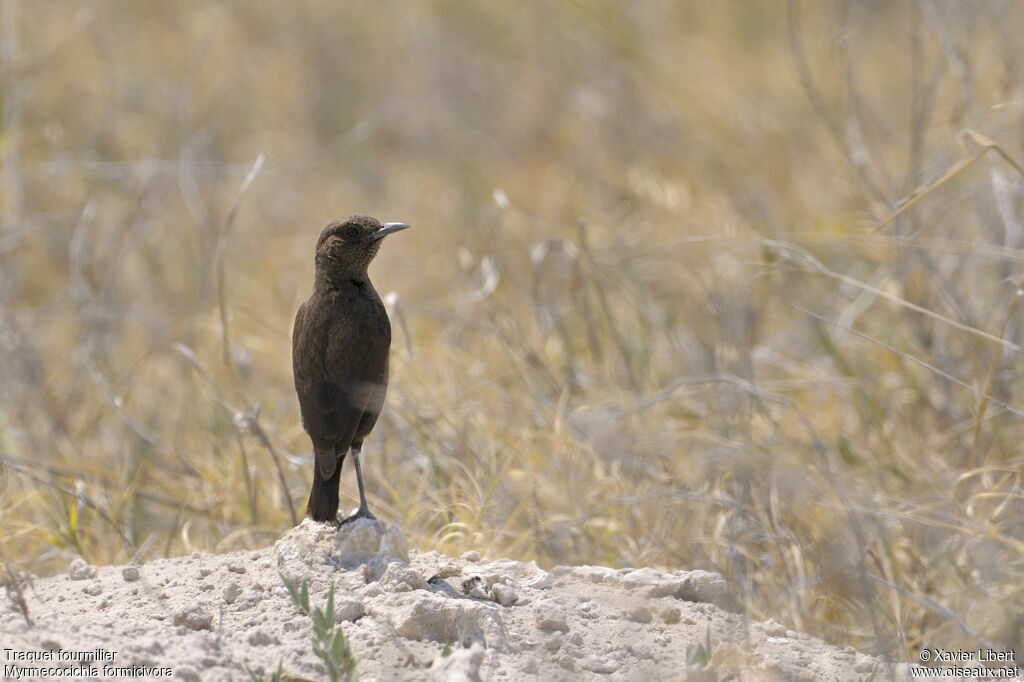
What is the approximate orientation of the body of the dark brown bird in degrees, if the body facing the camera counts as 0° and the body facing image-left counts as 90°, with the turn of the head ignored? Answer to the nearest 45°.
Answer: approximately 225°

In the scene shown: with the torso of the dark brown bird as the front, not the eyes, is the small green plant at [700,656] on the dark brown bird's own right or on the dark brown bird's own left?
on the dark brown bird's own right
